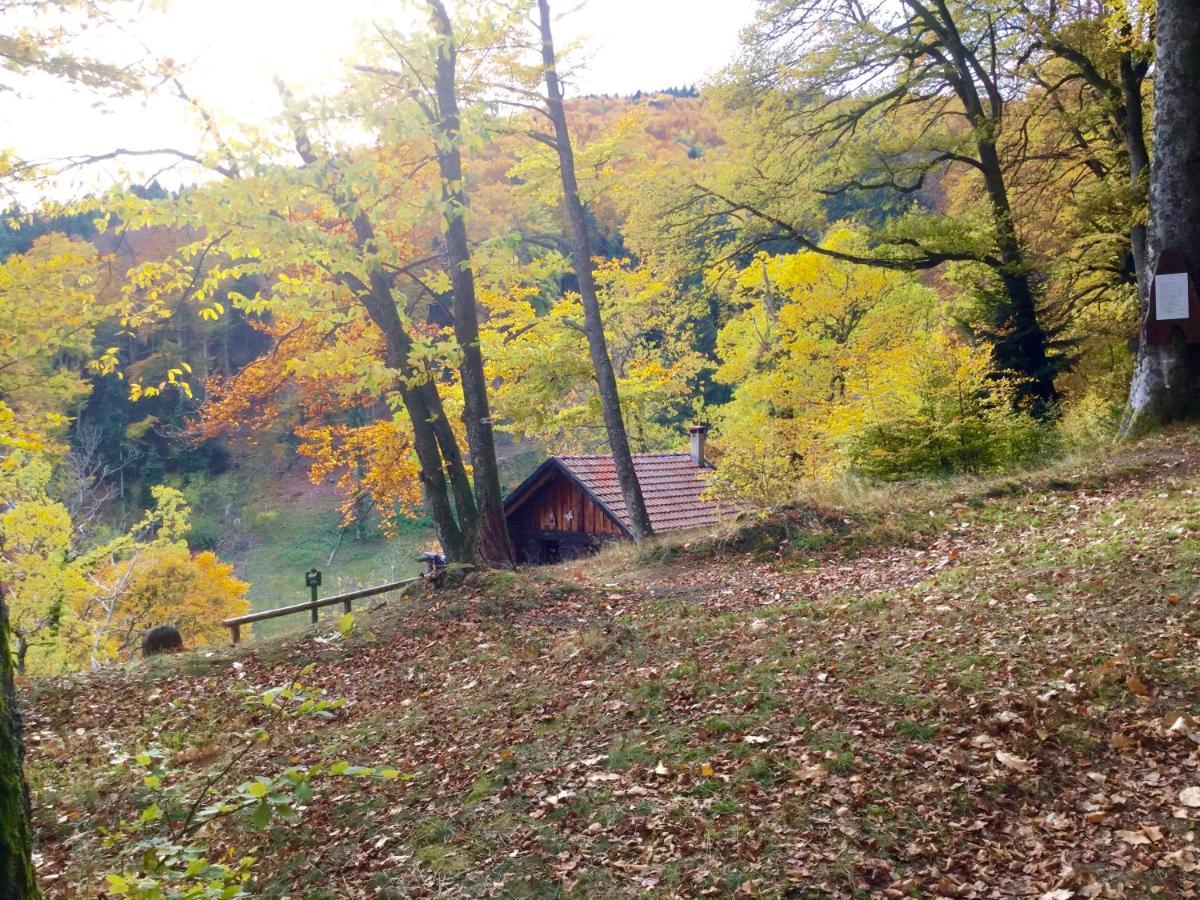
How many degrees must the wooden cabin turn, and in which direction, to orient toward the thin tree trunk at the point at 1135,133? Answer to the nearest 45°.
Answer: approximately 90° to its left

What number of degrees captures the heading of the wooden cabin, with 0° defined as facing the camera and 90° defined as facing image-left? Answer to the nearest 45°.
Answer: approximately 45°

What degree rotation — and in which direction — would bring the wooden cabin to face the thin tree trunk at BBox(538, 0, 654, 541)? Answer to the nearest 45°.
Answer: approximately 45° to its left

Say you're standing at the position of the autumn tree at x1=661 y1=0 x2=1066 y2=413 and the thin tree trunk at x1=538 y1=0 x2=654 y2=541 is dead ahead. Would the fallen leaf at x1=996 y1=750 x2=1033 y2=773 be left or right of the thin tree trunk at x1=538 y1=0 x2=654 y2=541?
left

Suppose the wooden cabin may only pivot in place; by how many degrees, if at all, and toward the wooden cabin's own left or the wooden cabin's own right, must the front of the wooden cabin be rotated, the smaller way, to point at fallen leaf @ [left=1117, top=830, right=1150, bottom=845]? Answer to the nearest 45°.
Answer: approximately 45° to the wooden cabin's own left

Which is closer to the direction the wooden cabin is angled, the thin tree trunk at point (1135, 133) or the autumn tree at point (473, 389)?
the autumn tree
